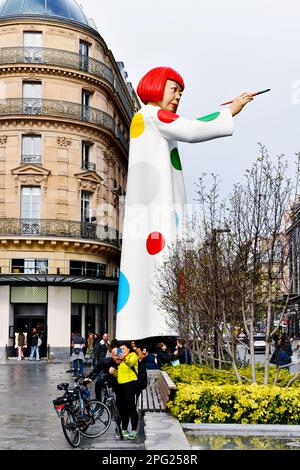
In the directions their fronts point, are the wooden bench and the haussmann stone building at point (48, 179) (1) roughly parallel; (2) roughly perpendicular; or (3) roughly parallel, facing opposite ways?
roughly perpendicular

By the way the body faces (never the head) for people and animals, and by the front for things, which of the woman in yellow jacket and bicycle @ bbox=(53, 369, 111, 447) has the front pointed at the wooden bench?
the bicycle

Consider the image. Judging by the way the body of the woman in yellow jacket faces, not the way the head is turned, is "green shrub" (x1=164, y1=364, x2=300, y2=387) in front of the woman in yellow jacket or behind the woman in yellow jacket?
behind

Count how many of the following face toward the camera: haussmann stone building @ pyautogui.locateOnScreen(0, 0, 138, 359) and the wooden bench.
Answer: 1

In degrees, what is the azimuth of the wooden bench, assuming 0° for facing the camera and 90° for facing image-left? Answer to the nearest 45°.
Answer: approximately 90°

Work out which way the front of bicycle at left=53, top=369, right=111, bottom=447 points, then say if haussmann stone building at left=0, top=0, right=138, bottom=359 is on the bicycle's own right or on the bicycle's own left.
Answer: on the bicycle's own left

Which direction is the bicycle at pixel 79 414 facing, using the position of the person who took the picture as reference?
facing away from the viewer and to the right of the viewer

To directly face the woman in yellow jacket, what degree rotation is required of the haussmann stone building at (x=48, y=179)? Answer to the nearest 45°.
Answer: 0° — it already faces them
